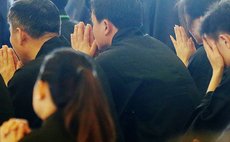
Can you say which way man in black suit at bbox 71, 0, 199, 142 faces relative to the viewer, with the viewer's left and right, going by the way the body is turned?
facing away from the viewer and to the left of the viewer

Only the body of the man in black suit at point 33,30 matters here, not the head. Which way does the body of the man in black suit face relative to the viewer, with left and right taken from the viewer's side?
facing away from the viewer and to the left of the viewer

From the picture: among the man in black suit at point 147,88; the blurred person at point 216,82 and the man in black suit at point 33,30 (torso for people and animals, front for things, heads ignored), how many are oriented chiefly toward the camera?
0

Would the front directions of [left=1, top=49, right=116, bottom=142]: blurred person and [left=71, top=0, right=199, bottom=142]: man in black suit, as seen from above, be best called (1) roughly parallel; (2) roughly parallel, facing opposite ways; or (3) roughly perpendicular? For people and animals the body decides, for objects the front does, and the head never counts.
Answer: roughly parallel

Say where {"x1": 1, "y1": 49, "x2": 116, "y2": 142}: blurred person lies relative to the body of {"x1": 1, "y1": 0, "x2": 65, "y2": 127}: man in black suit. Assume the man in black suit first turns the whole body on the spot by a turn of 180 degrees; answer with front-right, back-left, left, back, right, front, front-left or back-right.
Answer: front-right

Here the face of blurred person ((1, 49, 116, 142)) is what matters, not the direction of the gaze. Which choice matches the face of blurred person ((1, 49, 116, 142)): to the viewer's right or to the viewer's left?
to the viewer's left

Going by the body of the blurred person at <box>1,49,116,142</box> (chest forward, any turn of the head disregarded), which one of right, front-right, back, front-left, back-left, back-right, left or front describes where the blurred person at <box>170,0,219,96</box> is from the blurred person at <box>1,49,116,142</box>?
right

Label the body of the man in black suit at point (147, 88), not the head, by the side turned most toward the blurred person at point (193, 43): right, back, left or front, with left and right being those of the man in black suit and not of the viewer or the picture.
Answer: right

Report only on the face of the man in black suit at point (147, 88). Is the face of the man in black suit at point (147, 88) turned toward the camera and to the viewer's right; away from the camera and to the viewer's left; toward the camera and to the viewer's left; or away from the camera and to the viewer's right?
away from the camera and to the viewer's left

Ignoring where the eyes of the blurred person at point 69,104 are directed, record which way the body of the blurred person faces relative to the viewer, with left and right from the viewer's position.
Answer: facing away from the viewer and to the left of the viewer
